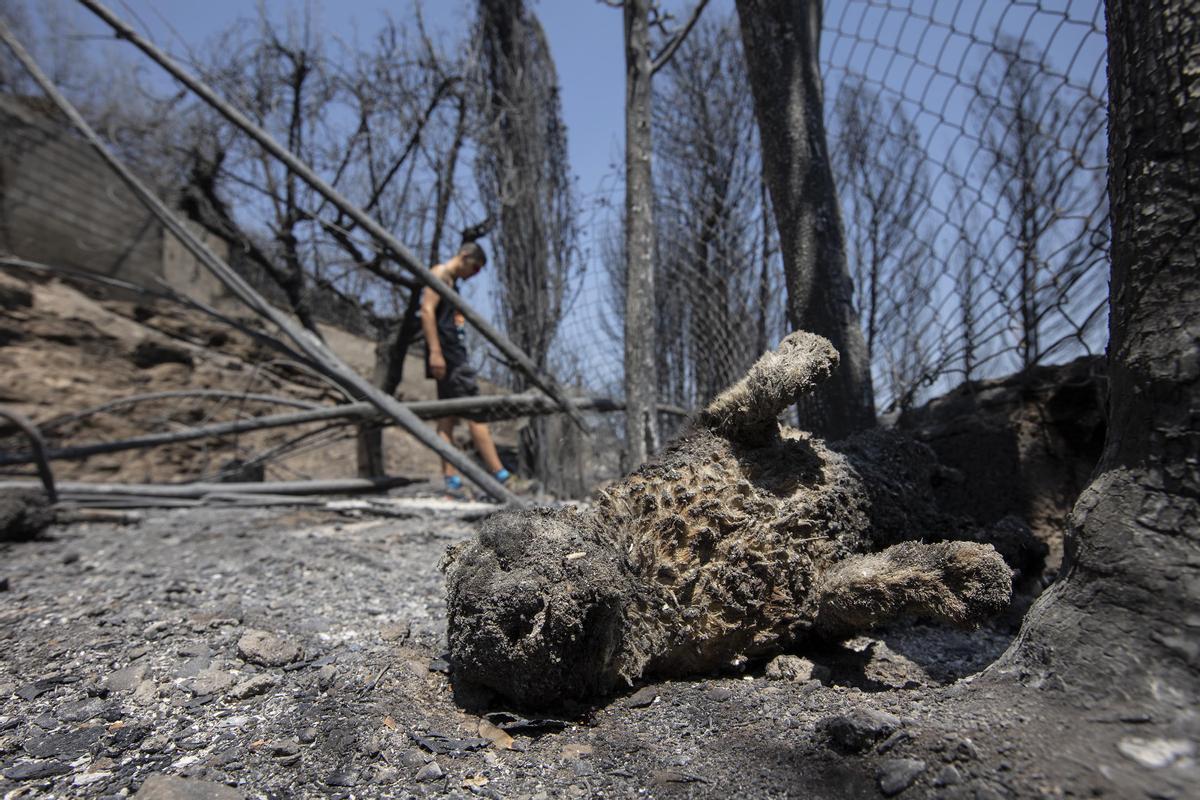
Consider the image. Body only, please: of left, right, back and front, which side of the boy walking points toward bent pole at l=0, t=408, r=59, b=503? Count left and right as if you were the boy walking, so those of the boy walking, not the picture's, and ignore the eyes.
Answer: back

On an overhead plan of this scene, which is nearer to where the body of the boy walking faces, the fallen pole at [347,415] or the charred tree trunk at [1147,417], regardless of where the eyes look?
the charred tree trunk

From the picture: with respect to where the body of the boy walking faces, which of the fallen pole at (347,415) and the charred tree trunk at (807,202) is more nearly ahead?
the charred tree trunk

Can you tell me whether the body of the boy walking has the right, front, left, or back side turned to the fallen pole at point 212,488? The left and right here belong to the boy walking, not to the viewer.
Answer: back

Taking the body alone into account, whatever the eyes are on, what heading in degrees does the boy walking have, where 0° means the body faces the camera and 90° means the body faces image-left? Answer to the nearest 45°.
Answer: approximately 270°
